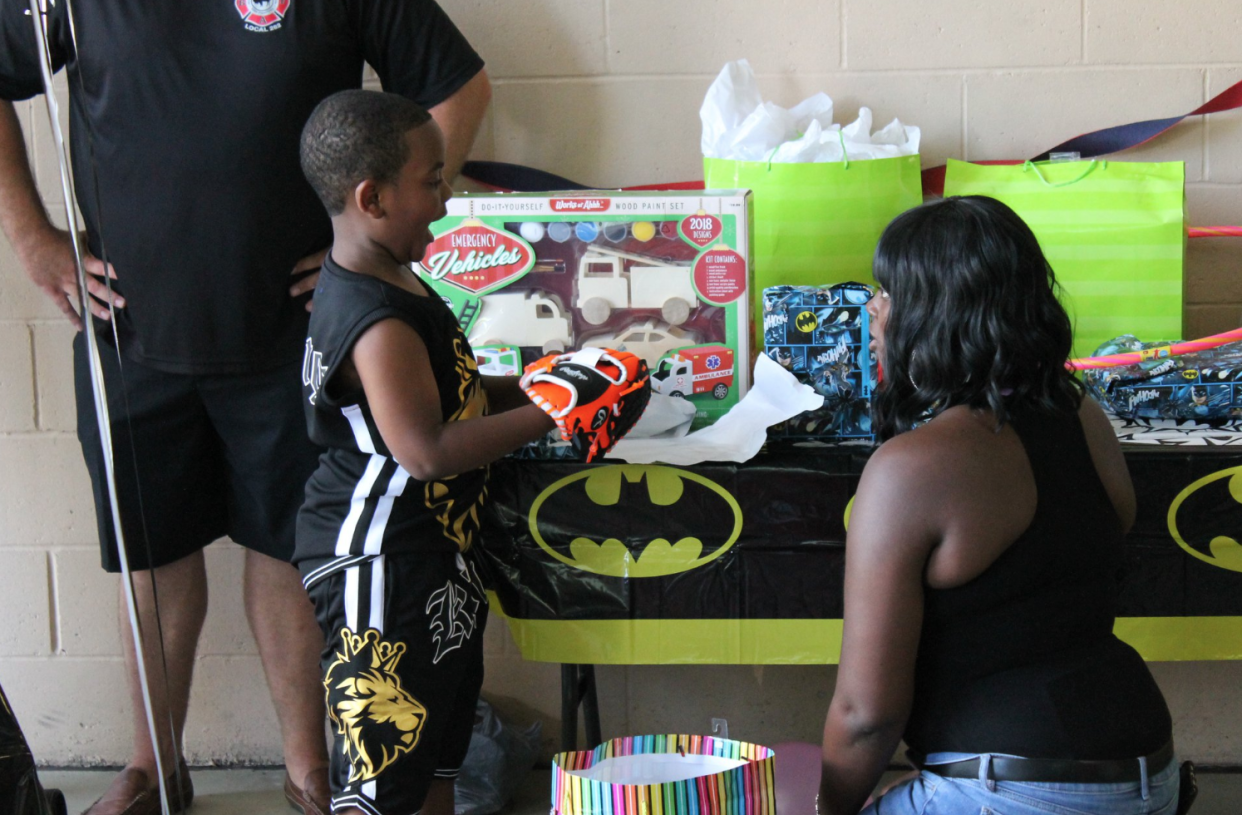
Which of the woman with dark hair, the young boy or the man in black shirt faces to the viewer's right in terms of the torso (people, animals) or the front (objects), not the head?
the young boy

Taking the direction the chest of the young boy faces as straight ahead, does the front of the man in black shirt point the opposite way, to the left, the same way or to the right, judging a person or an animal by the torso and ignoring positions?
to the right

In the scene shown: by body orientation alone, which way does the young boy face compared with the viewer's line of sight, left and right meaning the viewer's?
facing to the right of the viewer

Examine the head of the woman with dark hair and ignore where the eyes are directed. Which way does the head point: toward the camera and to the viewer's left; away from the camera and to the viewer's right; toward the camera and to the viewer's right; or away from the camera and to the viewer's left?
away from the camera and to the viewer's left

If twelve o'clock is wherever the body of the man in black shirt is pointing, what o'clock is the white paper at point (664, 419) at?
The white paper is roughly at 10 o'clock from the man in black shirt.

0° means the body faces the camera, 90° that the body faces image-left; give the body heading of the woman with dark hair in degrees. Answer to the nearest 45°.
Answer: approximately 135°

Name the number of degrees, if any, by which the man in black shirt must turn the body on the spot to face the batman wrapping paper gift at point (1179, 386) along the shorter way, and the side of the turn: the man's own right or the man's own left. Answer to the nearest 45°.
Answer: approximately 45° to the man's own left

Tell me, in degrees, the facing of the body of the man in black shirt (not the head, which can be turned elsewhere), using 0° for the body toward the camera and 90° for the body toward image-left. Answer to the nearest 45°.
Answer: approximately 0°
